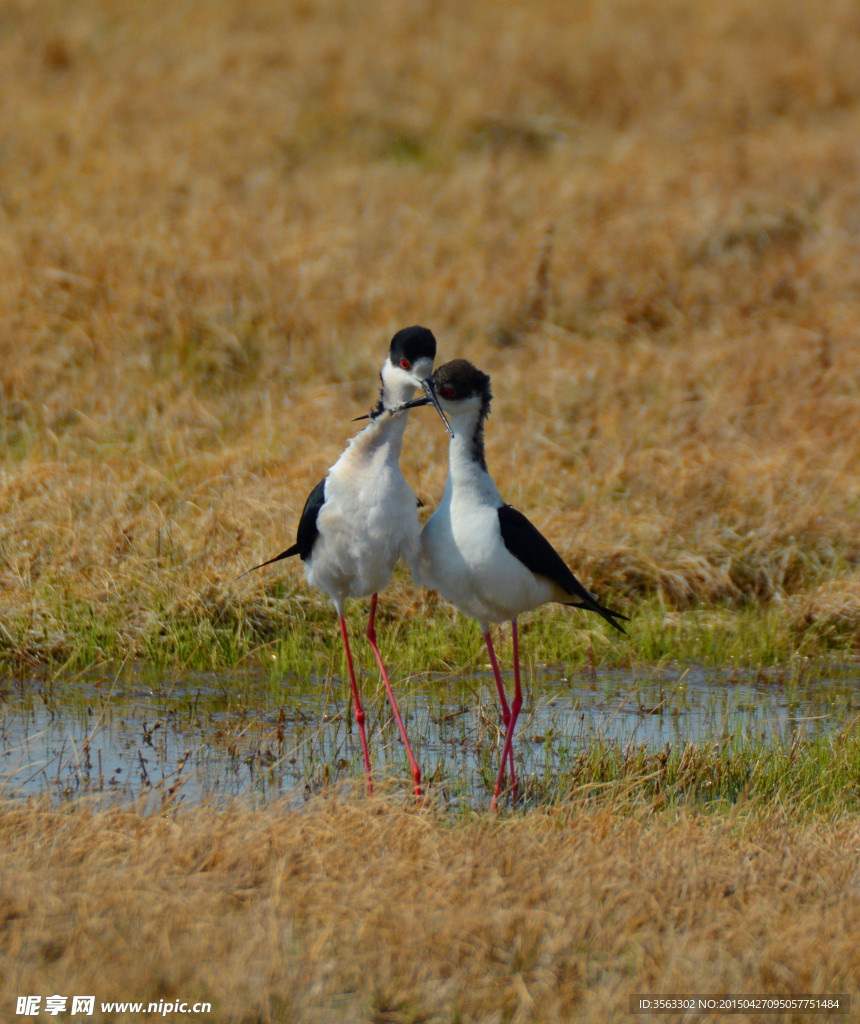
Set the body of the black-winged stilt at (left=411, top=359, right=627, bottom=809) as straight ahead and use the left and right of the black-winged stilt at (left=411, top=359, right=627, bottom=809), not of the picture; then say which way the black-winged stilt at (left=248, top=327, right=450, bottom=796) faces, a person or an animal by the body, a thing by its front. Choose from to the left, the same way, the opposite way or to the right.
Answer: to the left

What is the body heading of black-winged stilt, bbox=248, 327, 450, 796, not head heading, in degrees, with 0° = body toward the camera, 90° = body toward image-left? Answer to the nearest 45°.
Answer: approximately 315°

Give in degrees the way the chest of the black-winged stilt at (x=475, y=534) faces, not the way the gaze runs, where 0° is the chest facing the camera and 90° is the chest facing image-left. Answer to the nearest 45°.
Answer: approximately 45°
